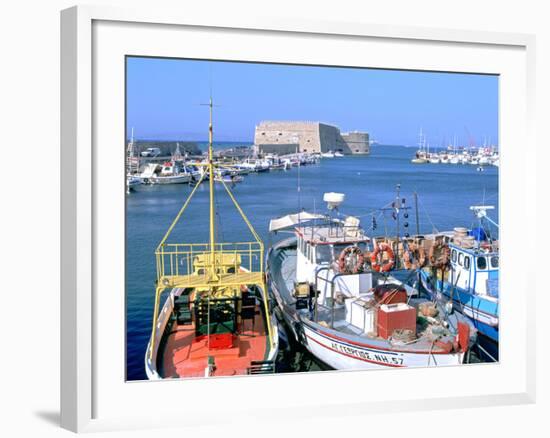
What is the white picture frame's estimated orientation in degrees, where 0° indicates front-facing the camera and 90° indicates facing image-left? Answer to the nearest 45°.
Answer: approximately 315°
